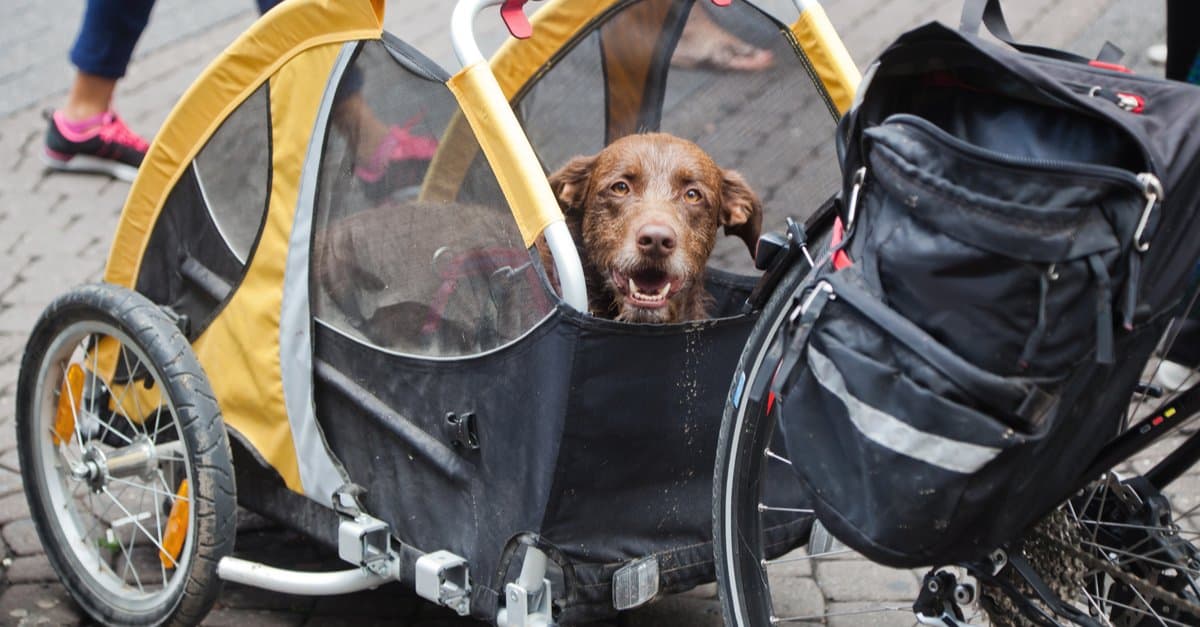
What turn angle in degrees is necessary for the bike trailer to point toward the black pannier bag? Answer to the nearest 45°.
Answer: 0° — it already faces it

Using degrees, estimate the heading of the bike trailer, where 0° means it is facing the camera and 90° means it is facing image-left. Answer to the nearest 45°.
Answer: approximately 315°
